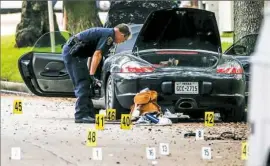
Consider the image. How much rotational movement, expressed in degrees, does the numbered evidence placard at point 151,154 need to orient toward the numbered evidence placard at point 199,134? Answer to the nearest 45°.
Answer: approximately 90° to its left

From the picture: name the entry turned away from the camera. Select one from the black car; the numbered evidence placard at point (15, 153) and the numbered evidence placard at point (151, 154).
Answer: the black car

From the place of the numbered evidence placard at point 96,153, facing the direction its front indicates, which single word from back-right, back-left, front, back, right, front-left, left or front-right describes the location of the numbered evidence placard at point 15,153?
right

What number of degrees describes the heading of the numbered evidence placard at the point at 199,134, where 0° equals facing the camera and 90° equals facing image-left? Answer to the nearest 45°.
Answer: approximately 0°

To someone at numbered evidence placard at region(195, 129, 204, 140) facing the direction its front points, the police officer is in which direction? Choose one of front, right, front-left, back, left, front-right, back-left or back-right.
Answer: right

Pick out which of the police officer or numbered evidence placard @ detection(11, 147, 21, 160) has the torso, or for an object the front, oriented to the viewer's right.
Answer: the police officer

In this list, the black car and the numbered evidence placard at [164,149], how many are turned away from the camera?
1

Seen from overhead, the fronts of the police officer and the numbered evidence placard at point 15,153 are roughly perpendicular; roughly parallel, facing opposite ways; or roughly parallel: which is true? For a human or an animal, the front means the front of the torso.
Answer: roughly perpendicular

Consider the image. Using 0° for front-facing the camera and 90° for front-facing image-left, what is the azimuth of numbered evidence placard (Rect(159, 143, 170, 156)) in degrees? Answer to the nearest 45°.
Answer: approximately 0°
